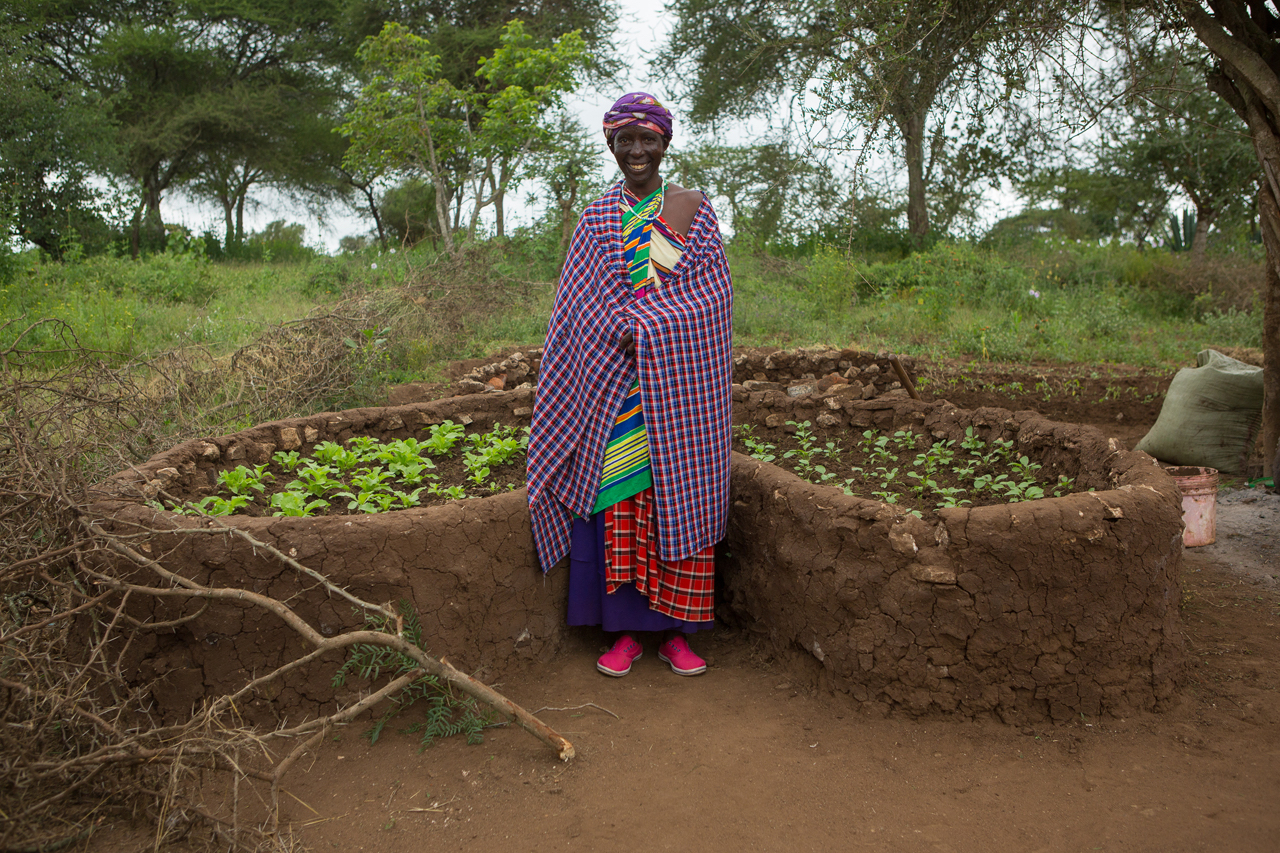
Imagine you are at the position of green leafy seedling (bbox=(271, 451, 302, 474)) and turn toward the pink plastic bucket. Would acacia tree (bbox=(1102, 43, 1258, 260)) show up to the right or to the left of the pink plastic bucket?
left

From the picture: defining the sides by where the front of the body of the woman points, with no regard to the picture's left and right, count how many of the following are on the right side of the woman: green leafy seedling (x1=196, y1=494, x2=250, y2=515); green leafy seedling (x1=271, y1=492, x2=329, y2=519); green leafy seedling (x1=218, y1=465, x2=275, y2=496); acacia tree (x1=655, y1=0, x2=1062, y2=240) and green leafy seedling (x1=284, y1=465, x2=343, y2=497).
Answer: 4

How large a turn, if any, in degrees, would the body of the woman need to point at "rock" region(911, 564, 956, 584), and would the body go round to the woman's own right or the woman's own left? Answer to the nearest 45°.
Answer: approximately 45° to the woman's own left

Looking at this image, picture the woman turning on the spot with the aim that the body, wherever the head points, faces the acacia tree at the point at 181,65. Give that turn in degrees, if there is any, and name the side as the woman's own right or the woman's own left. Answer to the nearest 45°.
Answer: approximately 135° to the woman's own right

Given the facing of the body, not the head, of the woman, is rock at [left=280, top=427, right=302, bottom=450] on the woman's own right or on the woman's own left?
on the woman's own right

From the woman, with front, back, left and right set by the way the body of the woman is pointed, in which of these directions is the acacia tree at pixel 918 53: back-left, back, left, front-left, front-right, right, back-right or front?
back-left

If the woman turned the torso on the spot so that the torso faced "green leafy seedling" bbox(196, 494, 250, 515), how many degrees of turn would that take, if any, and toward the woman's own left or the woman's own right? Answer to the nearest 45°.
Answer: approximately 90° to the woman's own right

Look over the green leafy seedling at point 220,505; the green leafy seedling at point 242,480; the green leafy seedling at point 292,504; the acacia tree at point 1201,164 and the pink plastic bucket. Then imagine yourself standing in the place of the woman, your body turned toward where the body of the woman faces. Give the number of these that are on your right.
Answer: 3

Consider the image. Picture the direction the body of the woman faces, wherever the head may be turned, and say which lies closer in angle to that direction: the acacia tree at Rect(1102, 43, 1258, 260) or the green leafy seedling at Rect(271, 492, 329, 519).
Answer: the green leafy seedling

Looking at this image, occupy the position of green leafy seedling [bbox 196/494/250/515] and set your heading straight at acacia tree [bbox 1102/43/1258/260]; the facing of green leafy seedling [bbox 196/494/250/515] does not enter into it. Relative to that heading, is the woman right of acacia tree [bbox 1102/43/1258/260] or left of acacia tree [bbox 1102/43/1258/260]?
right

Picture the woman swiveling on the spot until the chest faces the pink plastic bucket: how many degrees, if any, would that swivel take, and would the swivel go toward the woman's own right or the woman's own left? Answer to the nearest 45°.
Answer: approximately 90° to the woman's own left

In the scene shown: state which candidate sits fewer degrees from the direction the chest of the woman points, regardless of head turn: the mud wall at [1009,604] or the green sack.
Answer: the mud wall

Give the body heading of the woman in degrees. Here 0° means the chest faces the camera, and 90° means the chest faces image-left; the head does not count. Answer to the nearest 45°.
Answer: approximately 0°
